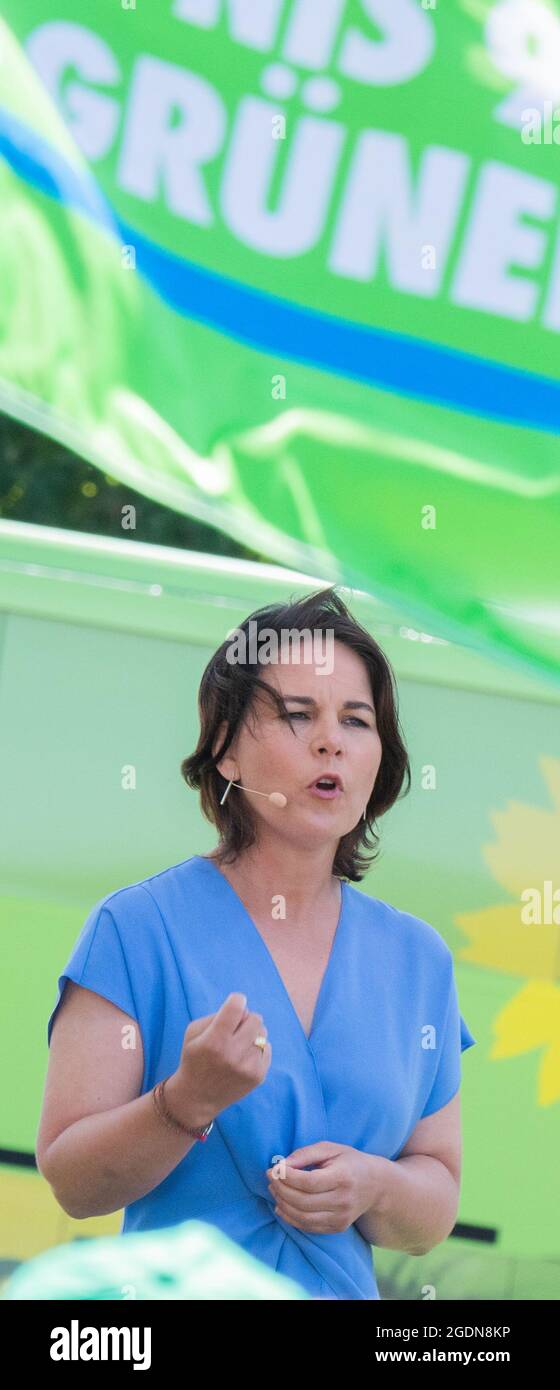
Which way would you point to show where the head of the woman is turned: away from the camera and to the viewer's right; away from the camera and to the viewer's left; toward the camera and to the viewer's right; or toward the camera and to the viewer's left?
toward the camera and to the viewer's right

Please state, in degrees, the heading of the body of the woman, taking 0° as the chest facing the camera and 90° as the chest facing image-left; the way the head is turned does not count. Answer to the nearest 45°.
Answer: approximately 315°
